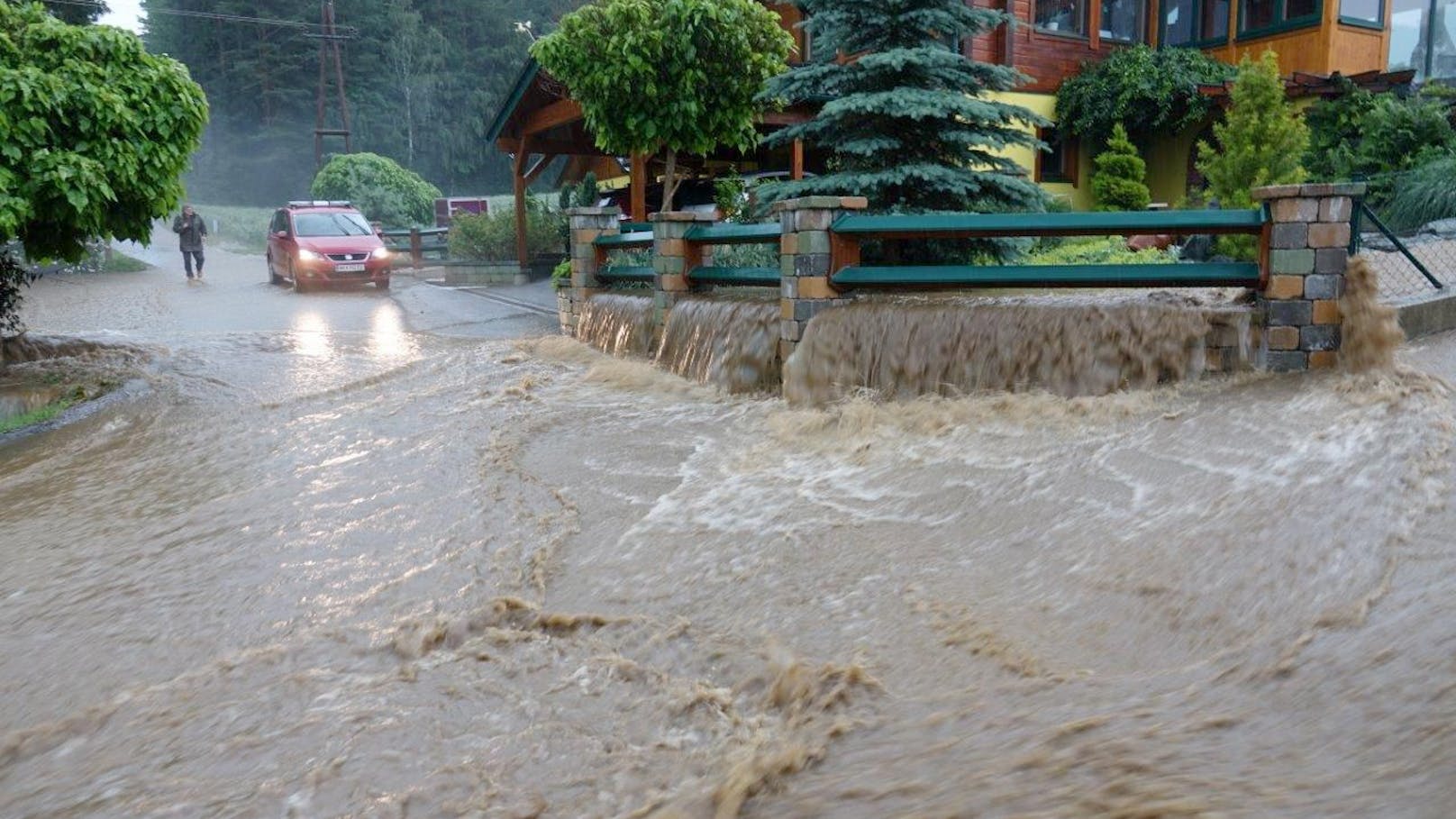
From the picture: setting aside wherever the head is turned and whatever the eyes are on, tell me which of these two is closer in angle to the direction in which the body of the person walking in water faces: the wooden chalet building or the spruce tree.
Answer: the spruce tree

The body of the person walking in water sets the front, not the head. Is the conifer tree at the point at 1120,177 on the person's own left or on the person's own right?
on the person's own left

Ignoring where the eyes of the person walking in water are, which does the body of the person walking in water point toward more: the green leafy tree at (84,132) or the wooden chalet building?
the green leafy tree

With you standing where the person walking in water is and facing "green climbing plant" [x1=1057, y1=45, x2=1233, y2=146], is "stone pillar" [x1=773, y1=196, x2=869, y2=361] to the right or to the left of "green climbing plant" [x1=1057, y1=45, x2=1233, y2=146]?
right

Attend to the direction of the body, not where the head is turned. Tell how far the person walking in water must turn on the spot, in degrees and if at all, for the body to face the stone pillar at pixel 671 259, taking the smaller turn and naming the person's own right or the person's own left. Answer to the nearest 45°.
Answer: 0° — they already face it

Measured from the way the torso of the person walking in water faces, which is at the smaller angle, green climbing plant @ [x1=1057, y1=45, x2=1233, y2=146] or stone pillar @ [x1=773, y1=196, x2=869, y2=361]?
the stone pillar

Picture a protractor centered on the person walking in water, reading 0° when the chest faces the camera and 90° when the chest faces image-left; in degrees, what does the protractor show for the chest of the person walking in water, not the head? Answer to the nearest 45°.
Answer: approximately 0°

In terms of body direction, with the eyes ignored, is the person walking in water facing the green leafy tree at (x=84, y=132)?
yes

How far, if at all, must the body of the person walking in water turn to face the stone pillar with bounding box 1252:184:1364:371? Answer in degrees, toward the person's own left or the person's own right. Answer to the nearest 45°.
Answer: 0° — they already face it
